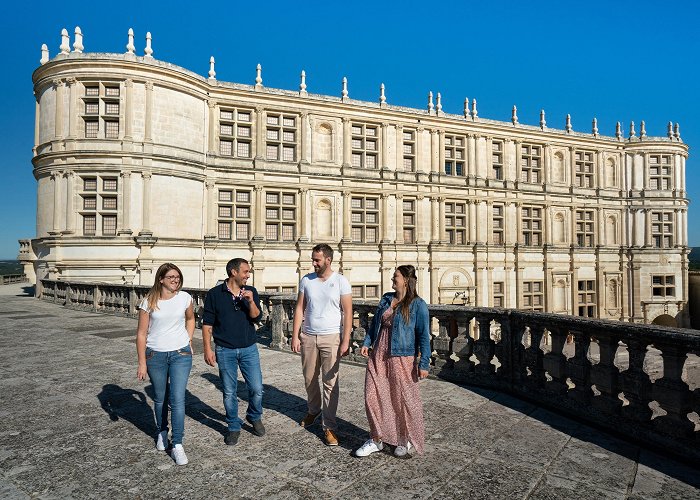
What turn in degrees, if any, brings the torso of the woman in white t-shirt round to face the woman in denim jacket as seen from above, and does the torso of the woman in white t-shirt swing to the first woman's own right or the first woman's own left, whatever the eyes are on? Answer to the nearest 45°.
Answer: approximately 45° to the first woman's own left

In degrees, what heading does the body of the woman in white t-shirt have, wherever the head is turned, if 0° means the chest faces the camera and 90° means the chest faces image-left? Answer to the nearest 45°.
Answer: approximately 0°

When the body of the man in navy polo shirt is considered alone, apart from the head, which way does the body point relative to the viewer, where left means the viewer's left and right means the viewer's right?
facing the viewer and to the right of the viewer

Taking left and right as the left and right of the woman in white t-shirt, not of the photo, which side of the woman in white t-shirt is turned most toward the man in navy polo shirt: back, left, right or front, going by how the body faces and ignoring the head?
left

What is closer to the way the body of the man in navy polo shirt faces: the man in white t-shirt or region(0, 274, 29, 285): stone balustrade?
the man in white t-shirt

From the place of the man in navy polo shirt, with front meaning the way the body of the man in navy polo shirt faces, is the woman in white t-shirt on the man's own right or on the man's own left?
on the man's own right

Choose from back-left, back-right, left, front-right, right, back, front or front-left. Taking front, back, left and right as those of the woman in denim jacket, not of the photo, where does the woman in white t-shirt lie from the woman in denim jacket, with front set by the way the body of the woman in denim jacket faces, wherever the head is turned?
front-right

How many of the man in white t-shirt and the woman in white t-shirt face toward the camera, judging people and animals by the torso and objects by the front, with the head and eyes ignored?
2

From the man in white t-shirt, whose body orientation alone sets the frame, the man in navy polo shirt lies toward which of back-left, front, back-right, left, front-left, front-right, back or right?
right

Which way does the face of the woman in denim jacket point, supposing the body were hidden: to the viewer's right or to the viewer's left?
to the viewer's left

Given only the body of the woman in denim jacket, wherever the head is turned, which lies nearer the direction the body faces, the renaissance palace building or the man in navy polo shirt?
the man in navy polo shirt

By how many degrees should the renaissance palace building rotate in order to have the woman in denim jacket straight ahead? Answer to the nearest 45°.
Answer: approximately 45° to its right
